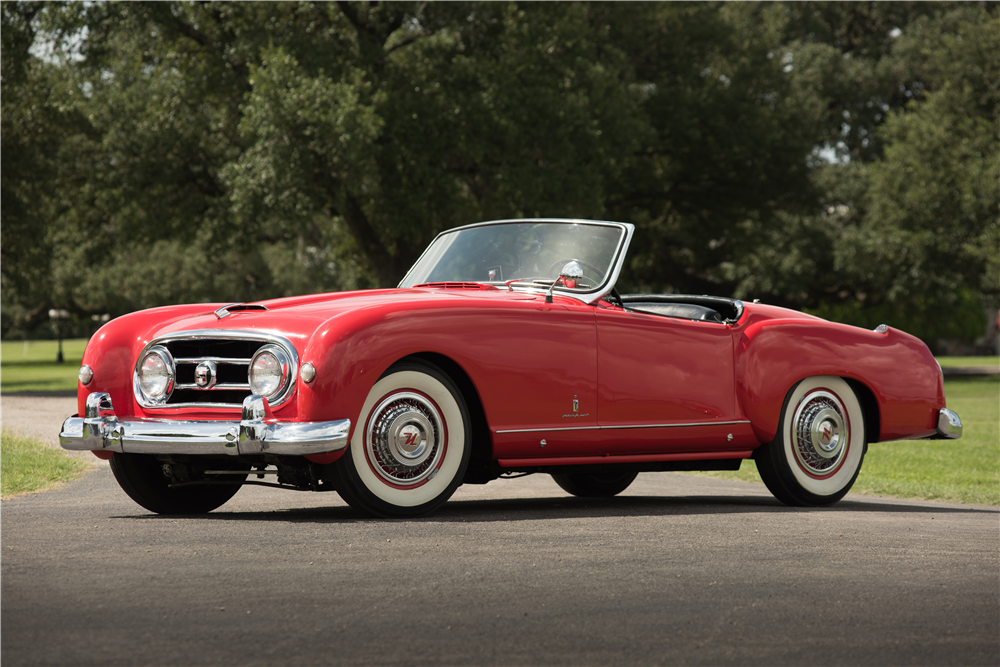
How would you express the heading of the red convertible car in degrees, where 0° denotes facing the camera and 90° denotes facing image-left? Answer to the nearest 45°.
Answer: approximately 45°
